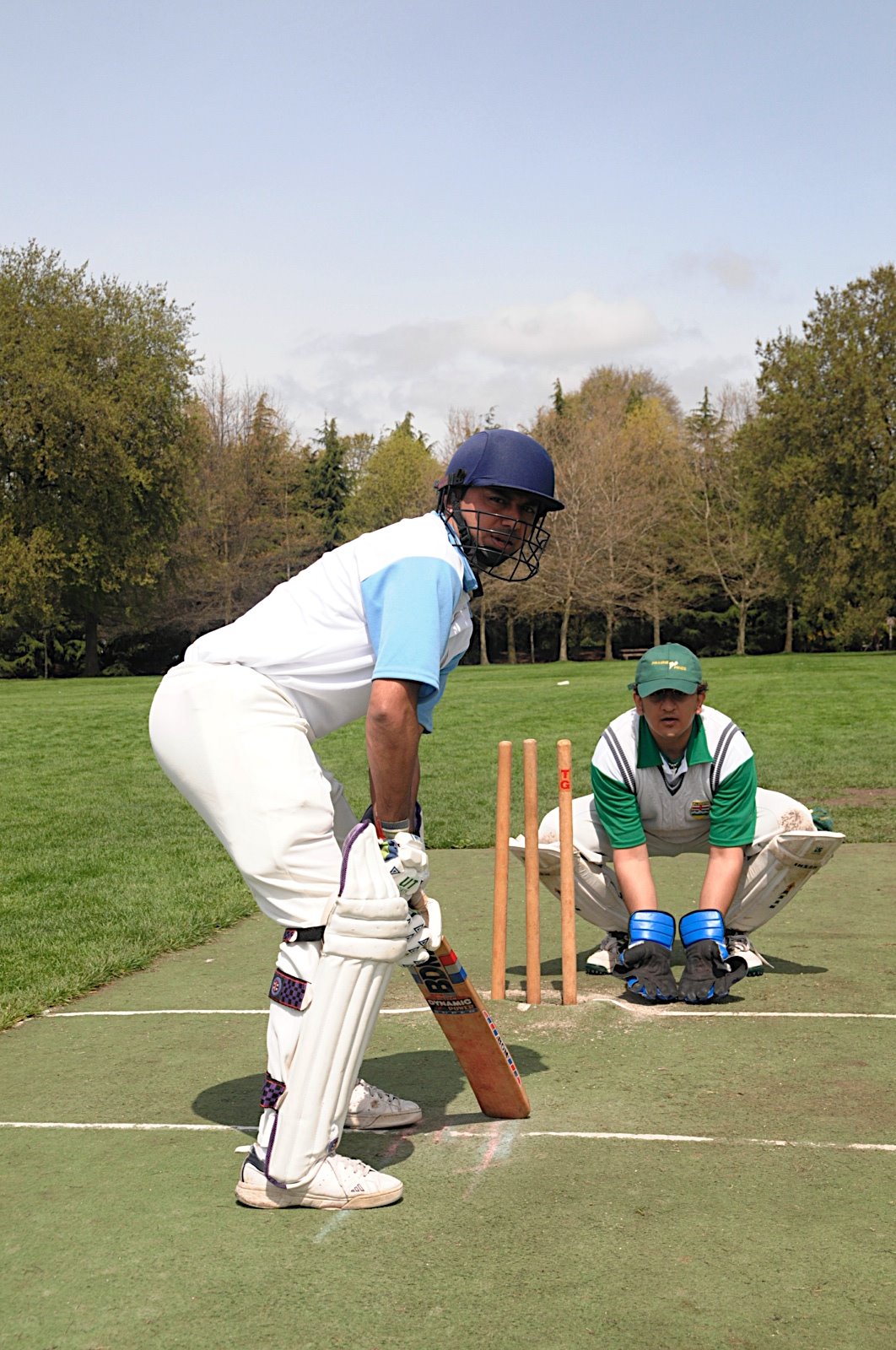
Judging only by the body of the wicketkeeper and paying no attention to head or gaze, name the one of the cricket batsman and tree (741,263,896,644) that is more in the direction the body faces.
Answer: the cricket batsman

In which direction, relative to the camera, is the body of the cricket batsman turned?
to the viewer's right

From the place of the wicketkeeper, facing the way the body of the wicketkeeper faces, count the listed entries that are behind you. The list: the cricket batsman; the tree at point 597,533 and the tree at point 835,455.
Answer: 2

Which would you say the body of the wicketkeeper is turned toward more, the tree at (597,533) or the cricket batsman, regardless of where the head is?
the cricket batsman

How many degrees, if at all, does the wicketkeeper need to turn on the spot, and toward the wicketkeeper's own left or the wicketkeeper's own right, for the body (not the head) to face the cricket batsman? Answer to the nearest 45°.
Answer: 0° — they already face them

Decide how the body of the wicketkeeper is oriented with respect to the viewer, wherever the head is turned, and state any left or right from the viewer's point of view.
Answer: facing the viewer

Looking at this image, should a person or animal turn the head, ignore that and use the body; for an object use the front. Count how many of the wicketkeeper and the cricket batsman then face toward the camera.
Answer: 1

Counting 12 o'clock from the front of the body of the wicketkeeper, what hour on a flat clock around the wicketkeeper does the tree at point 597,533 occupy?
The tree is roughly at 6 o'clock from the wicketkeeper.

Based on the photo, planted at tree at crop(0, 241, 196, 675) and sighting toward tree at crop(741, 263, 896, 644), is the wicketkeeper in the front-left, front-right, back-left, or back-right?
front-right

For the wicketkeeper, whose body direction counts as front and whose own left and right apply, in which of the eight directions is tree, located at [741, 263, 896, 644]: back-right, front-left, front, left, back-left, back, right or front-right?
back

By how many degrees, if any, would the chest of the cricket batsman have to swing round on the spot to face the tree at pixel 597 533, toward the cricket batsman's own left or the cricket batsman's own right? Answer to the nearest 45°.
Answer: approximately 90° to the cricket batsman's own left

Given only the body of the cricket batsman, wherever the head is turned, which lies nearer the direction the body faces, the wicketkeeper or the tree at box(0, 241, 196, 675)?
the wicketkeeper

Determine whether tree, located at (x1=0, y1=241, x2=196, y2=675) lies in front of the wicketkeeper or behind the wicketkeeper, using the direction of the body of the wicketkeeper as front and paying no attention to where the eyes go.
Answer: behind

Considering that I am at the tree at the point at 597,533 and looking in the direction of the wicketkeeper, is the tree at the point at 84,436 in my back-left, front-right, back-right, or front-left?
front-right

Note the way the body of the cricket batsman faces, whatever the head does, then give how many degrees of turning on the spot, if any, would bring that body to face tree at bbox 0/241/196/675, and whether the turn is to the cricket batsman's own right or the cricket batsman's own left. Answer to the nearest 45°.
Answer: approximately 90° to the cricket batsman's own left
